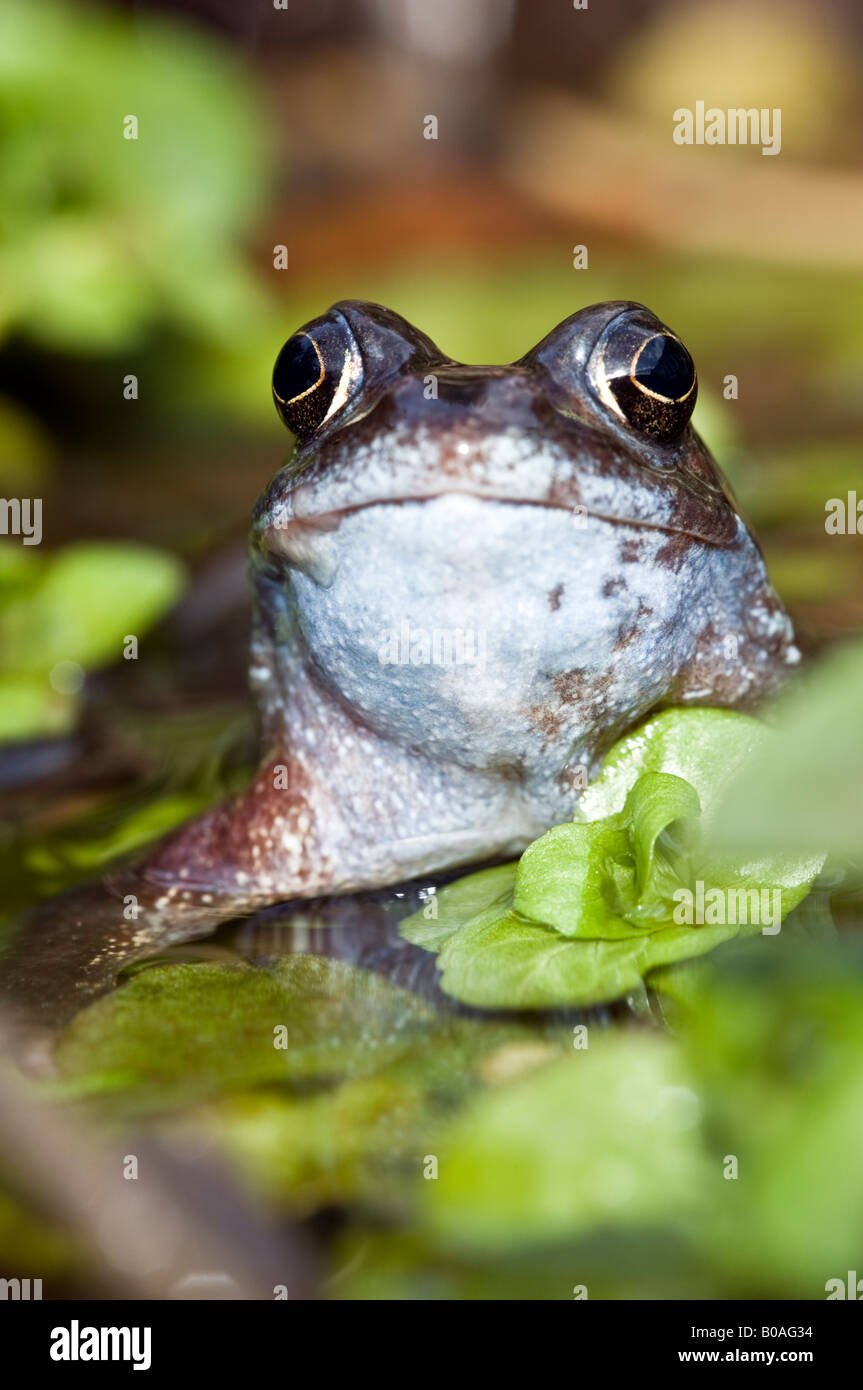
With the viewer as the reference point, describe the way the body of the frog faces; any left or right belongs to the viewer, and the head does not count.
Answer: facing the viewer

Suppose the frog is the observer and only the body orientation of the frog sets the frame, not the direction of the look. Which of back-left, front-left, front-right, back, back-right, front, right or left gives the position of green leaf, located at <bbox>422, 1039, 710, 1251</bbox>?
front
